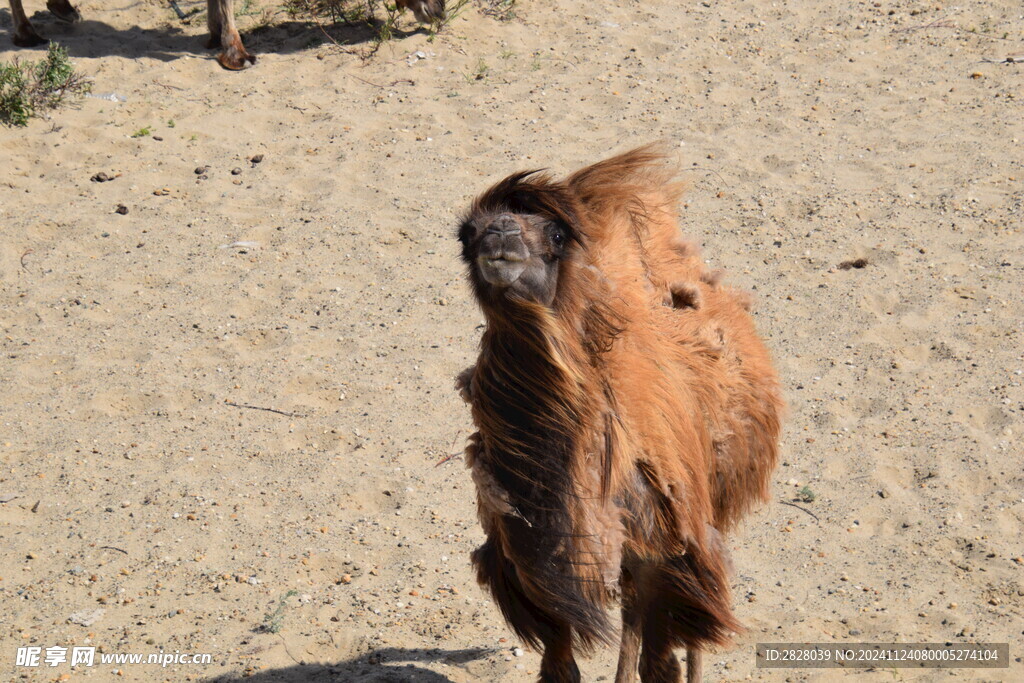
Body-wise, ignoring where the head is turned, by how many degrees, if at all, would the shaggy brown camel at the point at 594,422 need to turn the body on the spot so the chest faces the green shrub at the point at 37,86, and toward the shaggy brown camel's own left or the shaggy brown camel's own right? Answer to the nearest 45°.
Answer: approximately 90° to the shaggy brown camel's own right

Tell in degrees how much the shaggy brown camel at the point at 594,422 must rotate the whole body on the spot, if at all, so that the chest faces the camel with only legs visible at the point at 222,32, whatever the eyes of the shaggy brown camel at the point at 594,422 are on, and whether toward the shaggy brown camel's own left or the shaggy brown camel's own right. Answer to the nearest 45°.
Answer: approximately 90° to the shaggy brown camel's own right

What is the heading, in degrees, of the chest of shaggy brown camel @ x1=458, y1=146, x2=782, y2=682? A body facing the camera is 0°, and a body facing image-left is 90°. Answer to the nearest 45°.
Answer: approximately 45°
